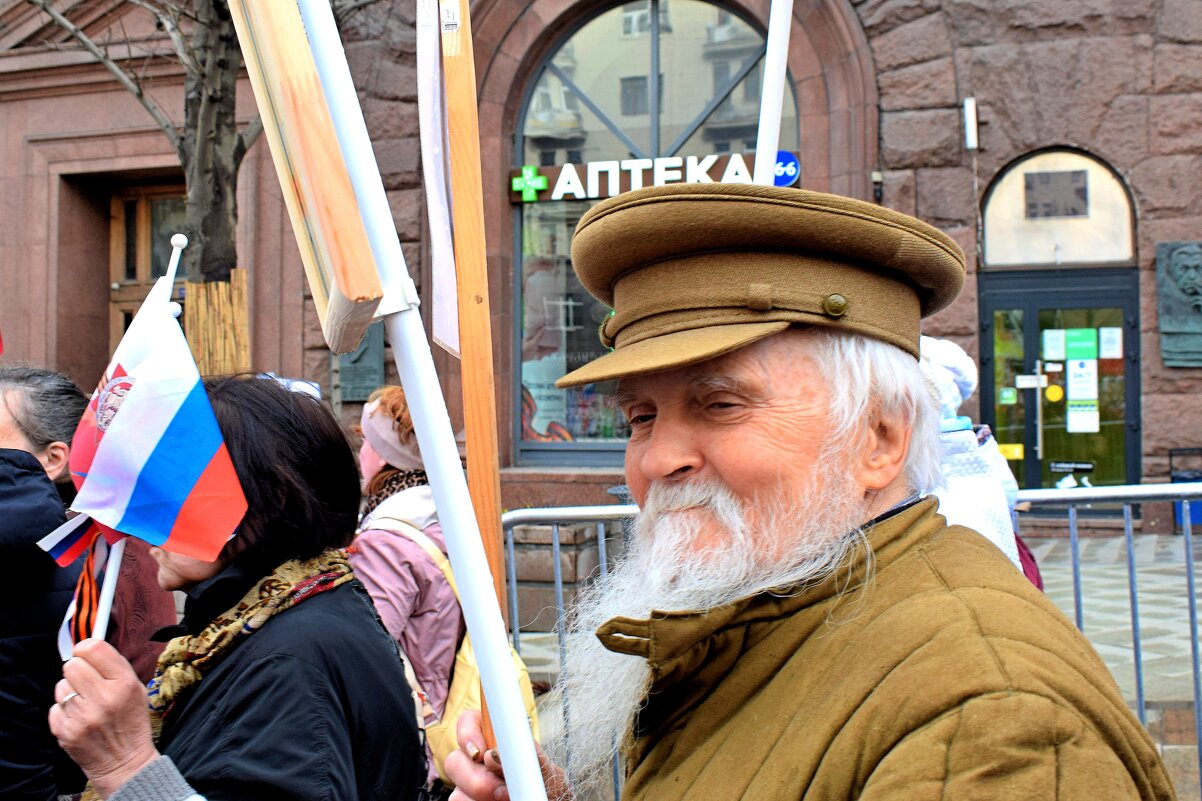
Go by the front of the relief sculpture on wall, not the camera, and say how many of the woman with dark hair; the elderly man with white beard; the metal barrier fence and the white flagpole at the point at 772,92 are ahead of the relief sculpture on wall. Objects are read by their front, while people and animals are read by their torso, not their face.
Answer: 4

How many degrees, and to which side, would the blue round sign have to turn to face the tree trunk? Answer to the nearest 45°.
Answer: approximately 45° to its right

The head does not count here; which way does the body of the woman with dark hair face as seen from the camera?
to the viewer's left

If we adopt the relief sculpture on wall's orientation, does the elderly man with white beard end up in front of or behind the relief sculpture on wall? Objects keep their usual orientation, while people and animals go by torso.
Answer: in front

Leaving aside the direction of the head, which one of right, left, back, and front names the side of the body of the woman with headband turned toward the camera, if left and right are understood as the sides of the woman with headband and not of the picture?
left

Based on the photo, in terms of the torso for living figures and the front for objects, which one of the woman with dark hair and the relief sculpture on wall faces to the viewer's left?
the woman with dark hair

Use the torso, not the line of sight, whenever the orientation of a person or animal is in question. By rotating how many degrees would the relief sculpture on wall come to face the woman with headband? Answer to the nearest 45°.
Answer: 0° — it already faces them

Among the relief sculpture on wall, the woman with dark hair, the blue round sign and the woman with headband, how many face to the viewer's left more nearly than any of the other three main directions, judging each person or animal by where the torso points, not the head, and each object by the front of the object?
2

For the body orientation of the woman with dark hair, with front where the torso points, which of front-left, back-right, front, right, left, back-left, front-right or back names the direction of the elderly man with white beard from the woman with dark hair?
back-left

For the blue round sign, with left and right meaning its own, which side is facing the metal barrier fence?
front

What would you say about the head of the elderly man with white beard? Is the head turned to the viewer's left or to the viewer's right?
to the viewer's left

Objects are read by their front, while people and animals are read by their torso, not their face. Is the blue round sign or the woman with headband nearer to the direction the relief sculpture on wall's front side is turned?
the woman with headband

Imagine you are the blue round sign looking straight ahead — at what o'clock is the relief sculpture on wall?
The relief sculpture on wall is roughly at 9 o'clock from the blue round sign.

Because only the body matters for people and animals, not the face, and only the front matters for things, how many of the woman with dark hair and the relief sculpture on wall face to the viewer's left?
1

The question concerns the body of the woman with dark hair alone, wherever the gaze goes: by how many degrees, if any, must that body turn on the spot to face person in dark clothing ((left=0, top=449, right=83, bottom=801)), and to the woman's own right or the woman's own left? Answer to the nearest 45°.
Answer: approximately 45° to the woman's own right

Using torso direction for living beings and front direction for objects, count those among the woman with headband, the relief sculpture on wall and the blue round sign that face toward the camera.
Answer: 2
